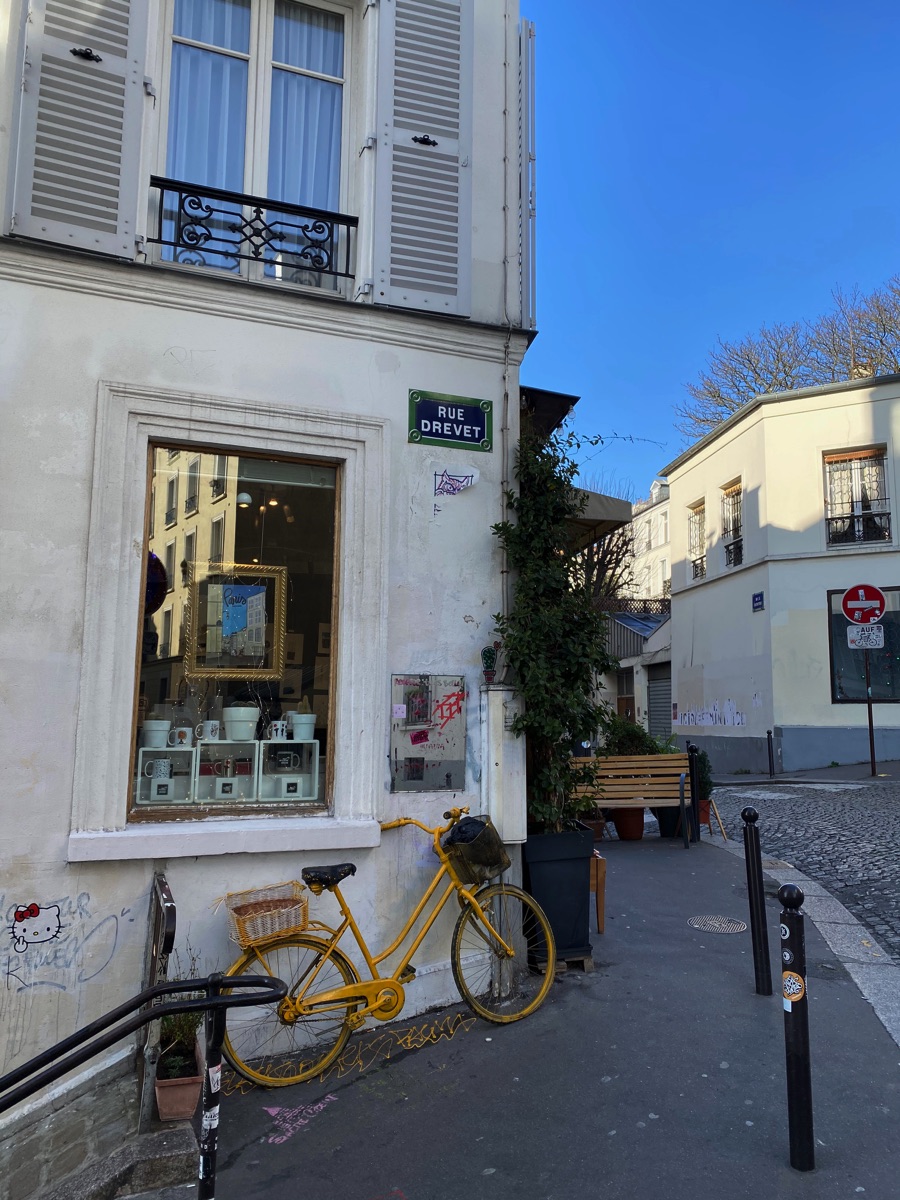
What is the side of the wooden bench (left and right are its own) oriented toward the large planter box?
front

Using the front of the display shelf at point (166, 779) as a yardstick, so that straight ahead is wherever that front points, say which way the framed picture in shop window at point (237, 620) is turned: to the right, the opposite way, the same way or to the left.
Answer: the same way

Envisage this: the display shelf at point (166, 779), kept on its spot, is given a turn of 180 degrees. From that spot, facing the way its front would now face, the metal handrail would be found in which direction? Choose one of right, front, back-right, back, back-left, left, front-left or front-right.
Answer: back

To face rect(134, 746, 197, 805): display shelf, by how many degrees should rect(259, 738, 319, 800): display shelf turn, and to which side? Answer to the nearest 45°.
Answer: approximately 90° to its right

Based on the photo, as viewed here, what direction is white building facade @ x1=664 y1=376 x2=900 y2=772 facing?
toward the camera

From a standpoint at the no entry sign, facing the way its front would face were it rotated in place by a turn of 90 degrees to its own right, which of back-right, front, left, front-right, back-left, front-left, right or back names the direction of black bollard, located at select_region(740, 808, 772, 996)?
left

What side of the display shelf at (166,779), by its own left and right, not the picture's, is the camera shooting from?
front

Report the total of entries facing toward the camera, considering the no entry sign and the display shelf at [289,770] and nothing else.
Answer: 2

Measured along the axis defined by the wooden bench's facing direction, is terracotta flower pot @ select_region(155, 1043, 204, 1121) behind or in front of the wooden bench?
in front

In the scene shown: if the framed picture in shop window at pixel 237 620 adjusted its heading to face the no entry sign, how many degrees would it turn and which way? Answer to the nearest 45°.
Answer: approximately 135° to its left

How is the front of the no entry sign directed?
toward the camera

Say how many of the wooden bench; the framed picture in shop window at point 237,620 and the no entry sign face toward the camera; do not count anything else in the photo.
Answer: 3

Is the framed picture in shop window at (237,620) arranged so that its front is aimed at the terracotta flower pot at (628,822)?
no

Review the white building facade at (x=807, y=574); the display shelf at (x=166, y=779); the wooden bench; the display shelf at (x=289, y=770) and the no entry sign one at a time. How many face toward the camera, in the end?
5
